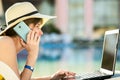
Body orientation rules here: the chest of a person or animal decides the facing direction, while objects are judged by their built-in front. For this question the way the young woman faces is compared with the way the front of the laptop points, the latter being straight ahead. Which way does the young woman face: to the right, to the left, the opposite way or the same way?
the opposite way

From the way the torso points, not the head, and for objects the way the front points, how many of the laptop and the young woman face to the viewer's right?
1

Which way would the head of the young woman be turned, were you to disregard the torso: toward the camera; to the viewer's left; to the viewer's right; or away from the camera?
to the viewer's right

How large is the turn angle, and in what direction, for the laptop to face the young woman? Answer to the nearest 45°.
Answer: approximately 45° to its left

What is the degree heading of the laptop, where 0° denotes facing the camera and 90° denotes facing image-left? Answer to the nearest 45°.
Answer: approximately 90°

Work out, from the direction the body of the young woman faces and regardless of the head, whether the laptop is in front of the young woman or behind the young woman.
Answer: in front

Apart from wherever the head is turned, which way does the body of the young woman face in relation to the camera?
to the viewer's right
